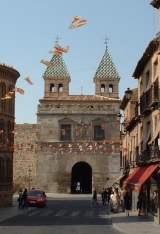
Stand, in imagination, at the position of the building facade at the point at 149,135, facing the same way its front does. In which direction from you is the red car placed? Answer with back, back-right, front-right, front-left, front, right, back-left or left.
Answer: front-right

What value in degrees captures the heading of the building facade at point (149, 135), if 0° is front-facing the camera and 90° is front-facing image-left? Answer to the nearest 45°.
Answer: approximately 90°
